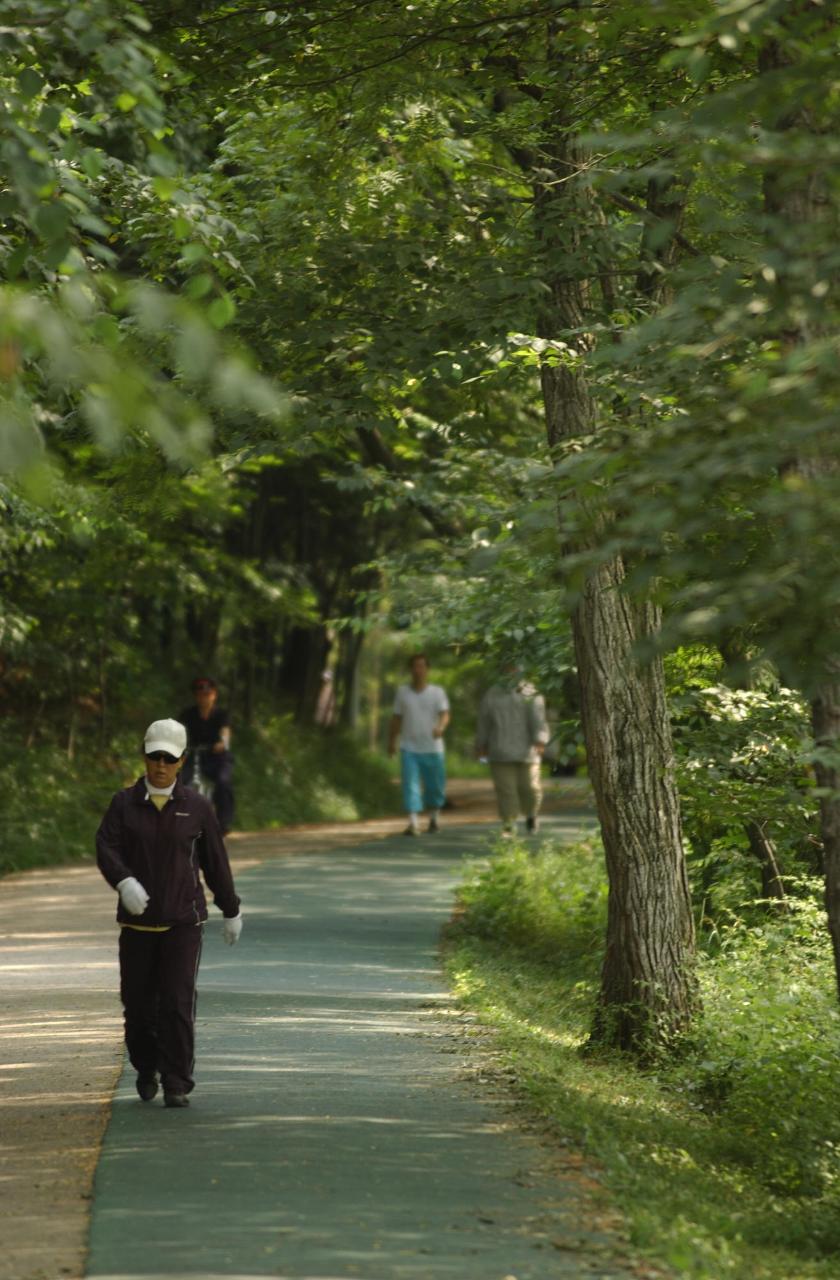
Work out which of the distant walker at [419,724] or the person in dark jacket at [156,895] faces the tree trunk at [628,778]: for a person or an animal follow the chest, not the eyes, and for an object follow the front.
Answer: the distant walker

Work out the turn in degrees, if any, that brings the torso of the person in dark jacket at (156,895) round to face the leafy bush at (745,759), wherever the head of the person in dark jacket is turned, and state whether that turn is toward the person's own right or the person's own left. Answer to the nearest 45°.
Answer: approximately 135° to the person's own left

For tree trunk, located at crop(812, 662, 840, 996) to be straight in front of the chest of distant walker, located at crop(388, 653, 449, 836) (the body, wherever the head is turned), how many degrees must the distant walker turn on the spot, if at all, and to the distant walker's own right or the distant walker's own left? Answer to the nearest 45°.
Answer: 0° — they already face it

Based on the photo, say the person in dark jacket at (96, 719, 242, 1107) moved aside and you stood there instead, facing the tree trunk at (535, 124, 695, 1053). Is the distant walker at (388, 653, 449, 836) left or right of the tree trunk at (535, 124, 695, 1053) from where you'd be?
left

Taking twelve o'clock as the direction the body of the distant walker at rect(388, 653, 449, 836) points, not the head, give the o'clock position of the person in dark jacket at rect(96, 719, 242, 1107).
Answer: The person in dark jacket is roughly at 12 o'clock from the distant walker.

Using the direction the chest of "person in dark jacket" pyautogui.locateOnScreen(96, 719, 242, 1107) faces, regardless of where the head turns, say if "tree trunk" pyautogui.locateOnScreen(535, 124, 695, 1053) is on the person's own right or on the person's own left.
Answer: on the person's own left

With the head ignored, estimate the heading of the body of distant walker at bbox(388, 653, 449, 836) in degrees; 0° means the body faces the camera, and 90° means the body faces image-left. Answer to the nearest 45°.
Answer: approximately 0°

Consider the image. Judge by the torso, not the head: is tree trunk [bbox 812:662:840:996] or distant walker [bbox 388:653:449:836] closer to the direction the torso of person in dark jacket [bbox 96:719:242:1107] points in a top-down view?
the tree trunk

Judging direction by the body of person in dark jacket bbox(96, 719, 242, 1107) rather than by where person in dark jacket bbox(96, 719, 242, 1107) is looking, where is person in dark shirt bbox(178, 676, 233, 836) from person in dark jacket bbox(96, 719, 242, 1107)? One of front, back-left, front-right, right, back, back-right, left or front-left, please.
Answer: back

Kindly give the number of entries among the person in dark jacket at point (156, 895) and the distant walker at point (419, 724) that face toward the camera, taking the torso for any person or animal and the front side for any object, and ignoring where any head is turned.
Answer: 2

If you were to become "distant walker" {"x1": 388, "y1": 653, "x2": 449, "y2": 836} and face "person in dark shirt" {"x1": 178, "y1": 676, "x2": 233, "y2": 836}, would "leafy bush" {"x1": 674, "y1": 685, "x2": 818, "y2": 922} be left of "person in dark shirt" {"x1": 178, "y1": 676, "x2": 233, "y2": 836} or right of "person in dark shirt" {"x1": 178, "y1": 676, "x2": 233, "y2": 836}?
left
